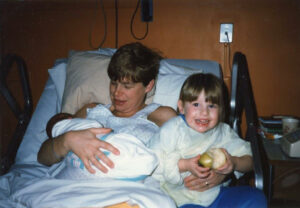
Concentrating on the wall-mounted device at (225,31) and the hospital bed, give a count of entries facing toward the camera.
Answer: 2

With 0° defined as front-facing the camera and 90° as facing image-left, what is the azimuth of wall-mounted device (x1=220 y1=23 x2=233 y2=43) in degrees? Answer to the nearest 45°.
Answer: approximately 0°

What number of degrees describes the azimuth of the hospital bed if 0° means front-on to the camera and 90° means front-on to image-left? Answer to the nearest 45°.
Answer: approximately 0°

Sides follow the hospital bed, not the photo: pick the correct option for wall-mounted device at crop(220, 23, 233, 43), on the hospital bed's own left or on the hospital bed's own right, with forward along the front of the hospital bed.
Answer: on the hospital bed's own left
